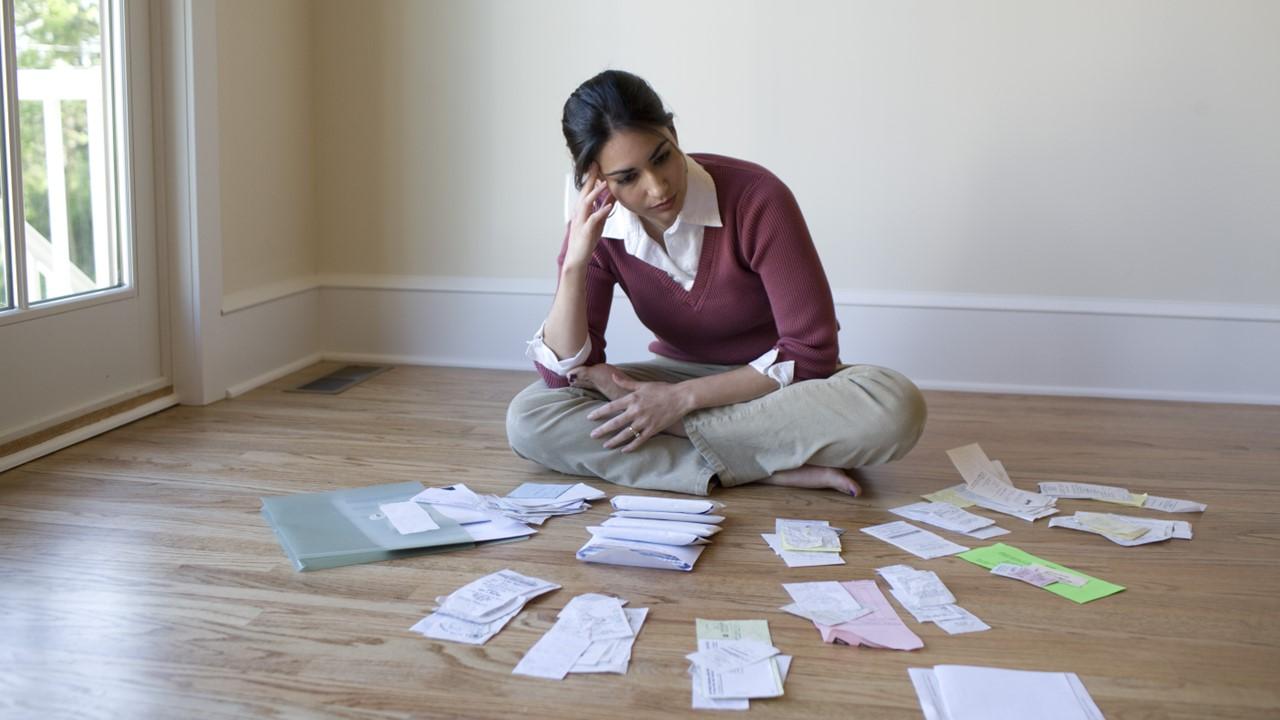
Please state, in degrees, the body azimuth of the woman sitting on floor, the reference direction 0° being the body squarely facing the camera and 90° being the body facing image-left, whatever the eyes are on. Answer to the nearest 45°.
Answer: approximately 0°

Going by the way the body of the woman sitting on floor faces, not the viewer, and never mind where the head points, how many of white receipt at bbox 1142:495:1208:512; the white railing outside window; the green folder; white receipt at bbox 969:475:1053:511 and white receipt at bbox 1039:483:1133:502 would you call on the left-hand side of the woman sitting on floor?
3

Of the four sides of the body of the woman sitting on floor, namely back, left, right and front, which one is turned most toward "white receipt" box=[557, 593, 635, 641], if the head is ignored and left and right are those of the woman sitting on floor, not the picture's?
front

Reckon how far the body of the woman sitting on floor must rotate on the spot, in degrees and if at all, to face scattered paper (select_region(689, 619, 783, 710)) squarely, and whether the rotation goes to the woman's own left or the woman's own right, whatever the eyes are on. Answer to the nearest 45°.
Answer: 0° — they already face it

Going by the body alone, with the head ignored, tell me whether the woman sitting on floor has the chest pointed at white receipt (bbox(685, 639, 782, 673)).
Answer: yes

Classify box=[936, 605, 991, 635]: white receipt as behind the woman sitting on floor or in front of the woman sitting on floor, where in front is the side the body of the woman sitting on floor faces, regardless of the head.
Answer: in front

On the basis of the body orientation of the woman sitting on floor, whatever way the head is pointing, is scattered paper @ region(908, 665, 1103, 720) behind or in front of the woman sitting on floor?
in front

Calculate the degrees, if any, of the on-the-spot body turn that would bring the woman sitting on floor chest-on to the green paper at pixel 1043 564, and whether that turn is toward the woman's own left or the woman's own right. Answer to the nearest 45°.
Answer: approximately 45° to the woman's own left

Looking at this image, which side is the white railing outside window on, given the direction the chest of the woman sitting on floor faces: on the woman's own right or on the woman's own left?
on the woman's own right

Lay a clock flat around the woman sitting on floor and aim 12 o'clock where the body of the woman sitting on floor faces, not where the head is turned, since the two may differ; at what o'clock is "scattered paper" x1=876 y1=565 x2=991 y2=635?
The scattered paper is roughly at 11 o'clock from the woman sitting on floor.
